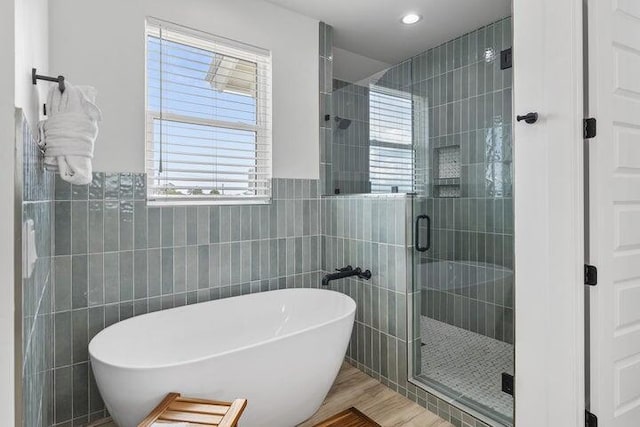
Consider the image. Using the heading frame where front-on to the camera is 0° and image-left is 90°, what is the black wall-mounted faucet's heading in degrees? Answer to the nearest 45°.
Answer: approximately 45°

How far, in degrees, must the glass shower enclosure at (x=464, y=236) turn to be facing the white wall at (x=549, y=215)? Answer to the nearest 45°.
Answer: approximately 90° to its left

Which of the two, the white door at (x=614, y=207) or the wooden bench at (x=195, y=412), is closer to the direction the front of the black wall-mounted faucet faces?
the wooden bench

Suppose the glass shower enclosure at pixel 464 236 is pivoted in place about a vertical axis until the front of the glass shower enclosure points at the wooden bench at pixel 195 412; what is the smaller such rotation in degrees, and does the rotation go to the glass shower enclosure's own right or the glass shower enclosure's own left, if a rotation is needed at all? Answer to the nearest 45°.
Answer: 0° — it already faces it

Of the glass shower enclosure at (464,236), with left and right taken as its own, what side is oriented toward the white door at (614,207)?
left
